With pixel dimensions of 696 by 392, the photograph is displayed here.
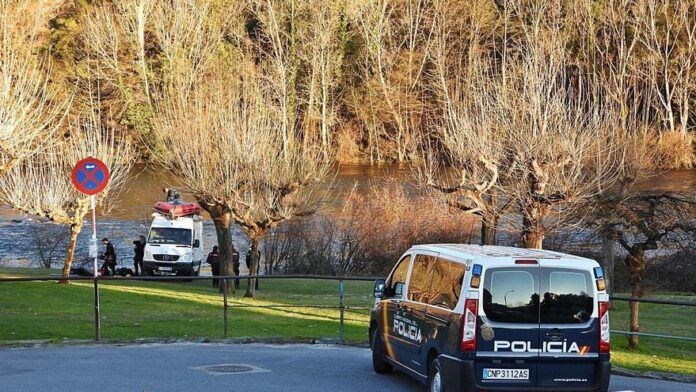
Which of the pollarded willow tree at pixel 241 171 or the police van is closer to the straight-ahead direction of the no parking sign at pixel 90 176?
the police van

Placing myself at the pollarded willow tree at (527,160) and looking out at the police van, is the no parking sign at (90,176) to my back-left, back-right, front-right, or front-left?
front-right

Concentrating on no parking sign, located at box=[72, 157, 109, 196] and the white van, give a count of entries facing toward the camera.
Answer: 2

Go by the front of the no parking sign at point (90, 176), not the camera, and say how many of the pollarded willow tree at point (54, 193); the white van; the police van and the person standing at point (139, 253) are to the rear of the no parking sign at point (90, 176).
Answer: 3

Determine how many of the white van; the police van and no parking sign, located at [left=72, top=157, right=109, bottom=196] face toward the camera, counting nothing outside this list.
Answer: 2

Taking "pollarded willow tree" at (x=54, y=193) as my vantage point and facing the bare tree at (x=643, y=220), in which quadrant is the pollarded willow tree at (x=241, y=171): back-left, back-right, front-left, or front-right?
front-left

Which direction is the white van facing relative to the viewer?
toward the camera

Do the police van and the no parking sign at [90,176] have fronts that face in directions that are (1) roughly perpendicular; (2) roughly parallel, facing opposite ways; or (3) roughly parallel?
roughly parallel, facing opposite ways

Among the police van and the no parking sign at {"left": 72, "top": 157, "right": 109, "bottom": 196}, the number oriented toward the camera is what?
1

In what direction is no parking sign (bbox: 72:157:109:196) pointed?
toward the camera

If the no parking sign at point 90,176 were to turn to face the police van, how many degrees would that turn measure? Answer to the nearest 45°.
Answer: approximately 45° to its left

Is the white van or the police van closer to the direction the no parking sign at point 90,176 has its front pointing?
the police van

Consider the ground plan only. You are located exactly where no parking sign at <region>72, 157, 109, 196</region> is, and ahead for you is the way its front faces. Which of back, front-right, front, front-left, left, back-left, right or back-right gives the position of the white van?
back

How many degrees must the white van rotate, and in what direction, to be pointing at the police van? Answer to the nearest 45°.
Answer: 0° — it already faces it
